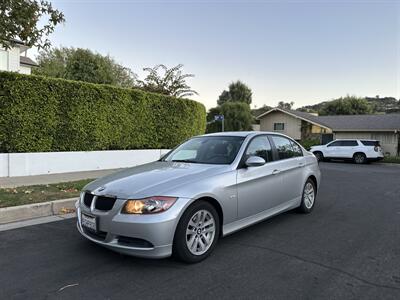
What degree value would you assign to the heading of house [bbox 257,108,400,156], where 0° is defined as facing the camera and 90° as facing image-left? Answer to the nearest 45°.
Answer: approximately 0°

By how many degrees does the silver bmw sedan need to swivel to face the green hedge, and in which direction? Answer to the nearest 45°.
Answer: approximately 90° to its right

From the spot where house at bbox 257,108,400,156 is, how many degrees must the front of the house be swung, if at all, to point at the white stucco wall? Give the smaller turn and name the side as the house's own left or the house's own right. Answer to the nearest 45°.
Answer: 0° — it already faces it

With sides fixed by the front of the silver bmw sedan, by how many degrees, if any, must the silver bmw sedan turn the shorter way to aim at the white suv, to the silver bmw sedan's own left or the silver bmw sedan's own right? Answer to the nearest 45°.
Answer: approximately 180°

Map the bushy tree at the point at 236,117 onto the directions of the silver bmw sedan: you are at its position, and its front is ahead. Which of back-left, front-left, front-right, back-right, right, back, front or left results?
back-right

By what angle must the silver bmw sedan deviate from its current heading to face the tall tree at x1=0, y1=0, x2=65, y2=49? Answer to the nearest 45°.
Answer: approximately 90° to its right

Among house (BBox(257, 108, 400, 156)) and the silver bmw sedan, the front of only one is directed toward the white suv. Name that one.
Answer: the house

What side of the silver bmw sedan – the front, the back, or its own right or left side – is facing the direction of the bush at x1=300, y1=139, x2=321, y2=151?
back

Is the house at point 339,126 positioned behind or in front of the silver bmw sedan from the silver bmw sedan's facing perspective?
behind

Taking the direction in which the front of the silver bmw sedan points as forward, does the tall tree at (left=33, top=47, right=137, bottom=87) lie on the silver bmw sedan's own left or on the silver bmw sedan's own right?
on the silver bmw sedan's own right
